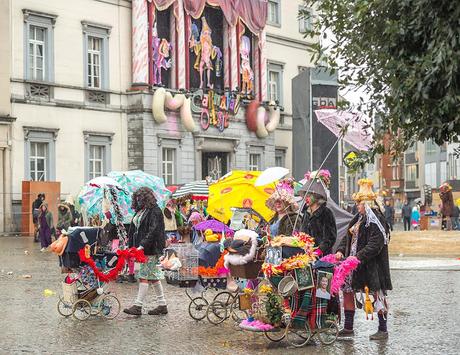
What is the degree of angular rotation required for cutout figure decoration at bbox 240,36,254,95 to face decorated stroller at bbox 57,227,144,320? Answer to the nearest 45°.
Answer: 0° — it already faces it

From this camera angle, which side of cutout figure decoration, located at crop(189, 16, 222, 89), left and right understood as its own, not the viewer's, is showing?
front

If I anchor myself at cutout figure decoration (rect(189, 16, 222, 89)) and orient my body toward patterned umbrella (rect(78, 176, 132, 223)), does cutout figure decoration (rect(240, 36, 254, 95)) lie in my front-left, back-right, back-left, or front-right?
back-left

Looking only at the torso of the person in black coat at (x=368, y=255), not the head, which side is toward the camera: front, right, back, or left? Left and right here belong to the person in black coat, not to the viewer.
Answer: left

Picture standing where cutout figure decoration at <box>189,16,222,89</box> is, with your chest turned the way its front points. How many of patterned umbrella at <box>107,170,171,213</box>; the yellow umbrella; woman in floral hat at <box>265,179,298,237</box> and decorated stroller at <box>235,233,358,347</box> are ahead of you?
4

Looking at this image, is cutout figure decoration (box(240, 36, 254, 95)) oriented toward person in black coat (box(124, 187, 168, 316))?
yes

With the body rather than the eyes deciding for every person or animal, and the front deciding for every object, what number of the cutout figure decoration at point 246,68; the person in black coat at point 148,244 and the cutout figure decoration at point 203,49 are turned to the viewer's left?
1

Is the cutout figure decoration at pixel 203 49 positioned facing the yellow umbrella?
yes

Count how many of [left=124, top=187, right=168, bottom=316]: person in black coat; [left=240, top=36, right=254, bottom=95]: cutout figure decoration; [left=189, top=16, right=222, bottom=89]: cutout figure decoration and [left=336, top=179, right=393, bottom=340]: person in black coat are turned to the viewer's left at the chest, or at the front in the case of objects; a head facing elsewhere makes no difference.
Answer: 2

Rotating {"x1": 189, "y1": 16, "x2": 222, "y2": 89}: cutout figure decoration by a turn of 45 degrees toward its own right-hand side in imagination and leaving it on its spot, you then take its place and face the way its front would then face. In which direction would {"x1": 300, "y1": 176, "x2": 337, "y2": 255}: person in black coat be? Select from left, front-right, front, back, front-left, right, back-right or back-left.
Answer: front-left

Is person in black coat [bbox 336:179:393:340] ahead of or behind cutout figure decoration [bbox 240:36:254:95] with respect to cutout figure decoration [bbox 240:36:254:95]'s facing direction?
ahead

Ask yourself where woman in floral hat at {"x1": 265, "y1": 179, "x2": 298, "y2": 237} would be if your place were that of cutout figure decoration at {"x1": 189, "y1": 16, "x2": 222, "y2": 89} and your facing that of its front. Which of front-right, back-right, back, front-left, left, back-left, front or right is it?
front

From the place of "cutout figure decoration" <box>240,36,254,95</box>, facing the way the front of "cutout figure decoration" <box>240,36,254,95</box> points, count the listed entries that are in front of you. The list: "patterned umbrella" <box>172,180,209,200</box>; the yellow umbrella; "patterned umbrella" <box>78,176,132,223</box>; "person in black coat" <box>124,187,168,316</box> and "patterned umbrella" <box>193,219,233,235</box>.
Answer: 5

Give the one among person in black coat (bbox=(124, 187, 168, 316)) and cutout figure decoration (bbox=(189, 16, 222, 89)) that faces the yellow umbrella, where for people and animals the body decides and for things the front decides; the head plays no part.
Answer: the cutout figure decoration

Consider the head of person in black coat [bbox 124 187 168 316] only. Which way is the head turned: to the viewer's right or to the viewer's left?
to the viewer's left

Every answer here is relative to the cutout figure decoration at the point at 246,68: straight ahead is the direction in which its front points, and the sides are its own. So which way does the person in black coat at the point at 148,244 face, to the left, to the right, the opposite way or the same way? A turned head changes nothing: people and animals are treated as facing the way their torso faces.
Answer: to the right

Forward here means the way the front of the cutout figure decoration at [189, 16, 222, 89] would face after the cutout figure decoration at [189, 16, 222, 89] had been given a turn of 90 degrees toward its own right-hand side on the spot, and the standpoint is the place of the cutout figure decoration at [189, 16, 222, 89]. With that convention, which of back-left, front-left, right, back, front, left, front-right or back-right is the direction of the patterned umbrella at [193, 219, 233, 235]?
left
